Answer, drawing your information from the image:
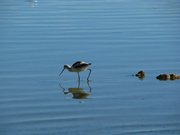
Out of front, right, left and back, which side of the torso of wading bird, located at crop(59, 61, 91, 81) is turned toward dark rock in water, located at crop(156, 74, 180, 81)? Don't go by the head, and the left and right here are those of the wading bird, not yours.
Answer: back

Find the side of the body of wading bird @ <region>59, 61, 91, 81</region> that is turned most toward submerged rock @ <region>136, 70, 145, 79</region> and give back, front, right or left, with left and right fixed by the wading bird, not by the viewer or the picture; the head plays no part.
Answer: back

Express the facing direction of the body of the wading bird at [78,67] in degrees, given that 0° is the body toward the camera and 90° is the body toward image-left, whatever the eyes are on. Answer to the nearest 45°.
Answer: approximately 90°
